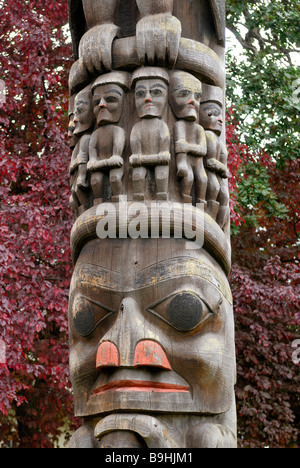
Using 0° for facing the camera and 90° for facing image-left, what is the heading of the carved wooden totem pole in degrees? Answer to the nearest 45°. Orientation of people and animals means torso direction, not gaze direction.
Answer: approximately 0°
